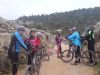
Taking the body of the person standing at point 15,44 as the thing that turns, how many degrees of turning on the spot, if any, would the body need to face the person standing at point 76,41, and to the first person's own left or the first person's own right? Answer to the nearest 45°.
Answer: approximately 45° to the first person's own left

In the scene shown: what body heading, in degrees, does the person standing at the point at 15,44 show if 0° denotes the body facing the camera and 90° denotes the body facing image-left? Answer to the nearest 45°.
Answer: approximately 270°
